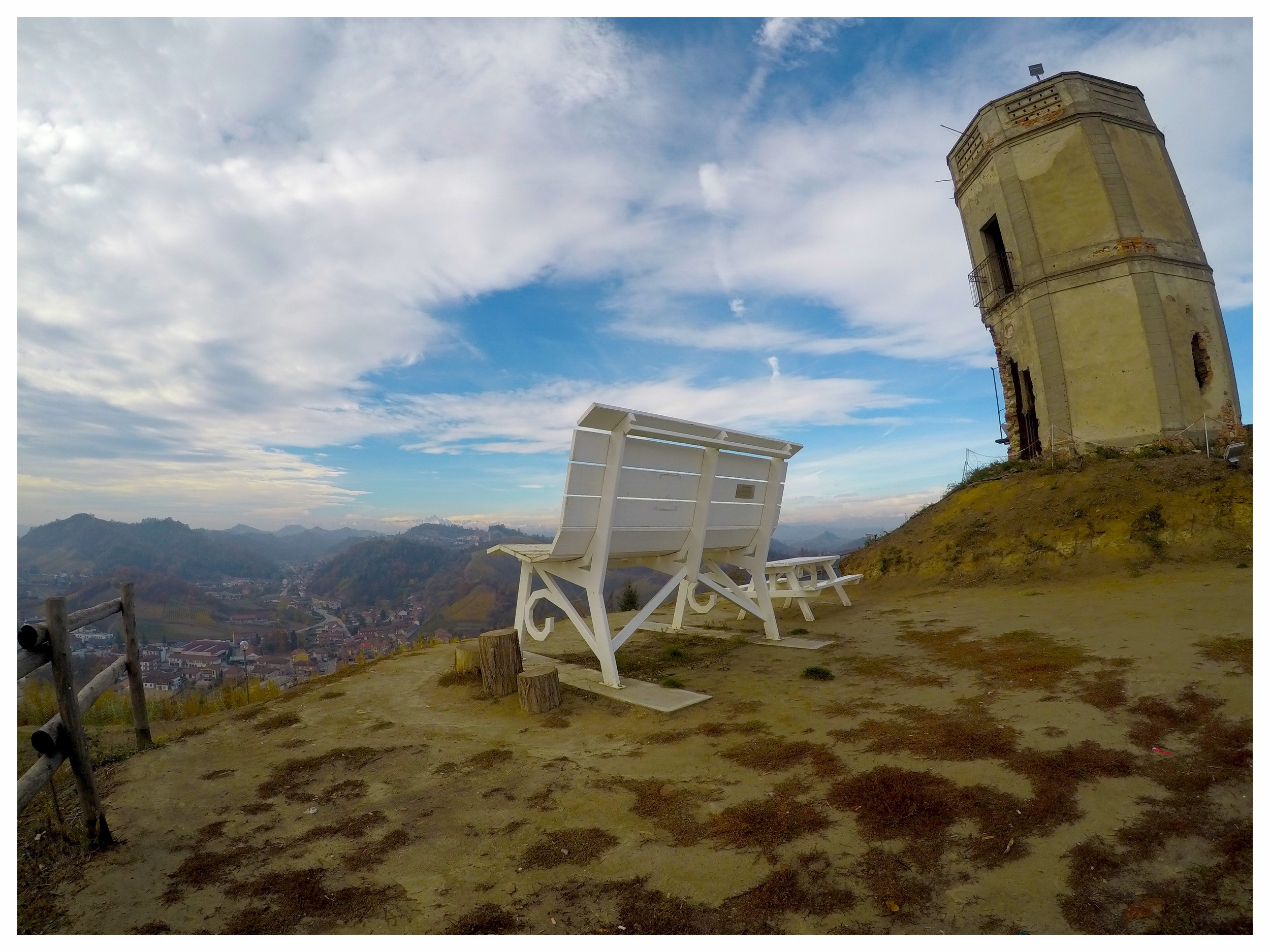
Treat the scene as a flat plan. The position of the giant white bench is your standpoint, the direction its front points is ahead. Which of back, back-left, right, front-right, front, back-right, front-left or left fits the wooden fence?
left

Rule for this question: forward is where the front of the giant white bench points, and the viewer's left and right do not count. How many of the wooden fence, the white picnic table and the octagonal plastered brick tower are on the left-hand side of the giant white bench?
1

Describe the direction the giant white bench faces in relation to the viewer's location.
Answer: facing away from the viewer and to the left of the viewer

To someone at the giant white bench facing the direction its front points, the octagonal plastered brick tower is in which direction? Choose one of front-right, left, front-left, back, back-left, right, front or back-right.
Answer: right

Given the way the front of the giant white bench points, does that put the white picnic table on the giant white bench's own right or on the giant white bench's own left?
on the giant white bench's own right
